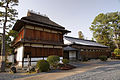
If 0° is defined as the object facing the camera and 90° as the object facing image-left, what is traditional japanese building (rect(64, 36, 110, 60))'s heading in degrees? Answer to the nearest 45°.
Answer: approximately 315°

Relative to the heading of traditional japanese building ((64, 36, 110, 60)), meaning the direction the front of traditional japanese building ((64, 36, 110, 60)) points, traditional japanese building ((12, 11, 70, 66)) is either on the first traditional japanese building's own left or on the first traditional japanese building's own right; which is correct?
on the first traditional japanese building's own right

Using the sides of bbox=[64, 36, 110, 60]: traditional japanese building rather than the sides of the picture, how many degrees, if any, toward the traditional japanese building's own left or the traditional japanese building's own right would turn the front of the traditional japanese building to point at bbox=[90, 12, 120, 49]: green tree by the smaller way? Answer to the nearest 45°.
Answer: approximately 90° to the traditional japanese building's own left
